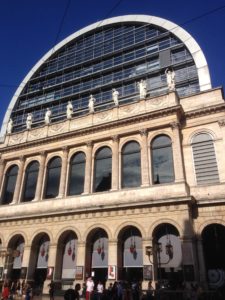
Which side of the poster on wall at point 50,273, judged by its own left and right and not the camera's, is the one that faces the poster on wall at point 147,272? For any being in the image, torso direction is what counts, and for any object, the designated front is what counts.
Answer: left

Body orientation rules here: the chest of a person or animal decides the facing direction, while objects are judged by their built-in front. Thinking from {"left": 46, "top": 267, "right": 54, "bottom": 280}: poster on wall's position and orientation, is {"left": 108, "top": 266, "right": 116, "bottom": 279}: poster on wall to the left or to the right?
on its left

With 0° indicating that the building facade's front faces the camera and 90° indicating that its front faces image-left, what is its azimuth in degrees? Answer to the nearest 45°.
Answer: approximately 45°
